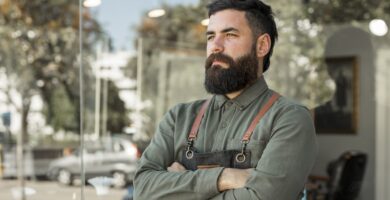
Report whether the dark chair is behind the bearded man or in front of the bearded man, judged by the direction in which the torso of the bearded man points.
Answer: behind

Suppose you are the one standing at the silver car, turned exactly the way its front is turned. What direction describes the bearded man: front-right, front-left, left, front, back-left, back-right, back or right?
left

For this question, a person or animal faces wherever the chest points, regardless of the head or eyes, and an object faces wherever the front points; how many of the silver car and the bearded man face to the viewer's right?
0

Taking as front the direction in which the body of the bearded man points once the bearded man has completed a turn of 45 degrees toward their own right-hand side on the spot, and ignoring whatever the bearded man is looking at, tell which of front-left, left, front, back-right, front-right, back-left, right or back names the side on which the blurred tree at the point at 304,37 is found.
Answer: right

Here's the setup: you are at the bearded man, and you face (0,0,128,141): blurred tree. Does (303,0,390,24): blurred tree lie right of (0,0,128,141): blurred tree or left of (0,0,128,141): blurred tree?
right

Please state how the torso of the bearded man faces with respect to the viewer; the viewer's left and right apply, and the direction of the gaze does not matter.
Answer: facing the viewer and to the left of the viewer

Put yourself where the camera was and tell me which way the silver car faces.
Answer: facing to the left of the viewer

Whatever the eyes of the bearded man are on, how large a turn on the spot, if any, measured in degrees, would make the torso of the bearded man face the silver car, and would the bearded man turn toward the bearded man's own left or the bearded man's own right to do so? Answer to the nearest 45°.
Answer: approximately 135° to the bearded man's own right

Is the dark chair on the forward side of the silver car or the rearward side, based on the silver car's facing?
on the rearward side
